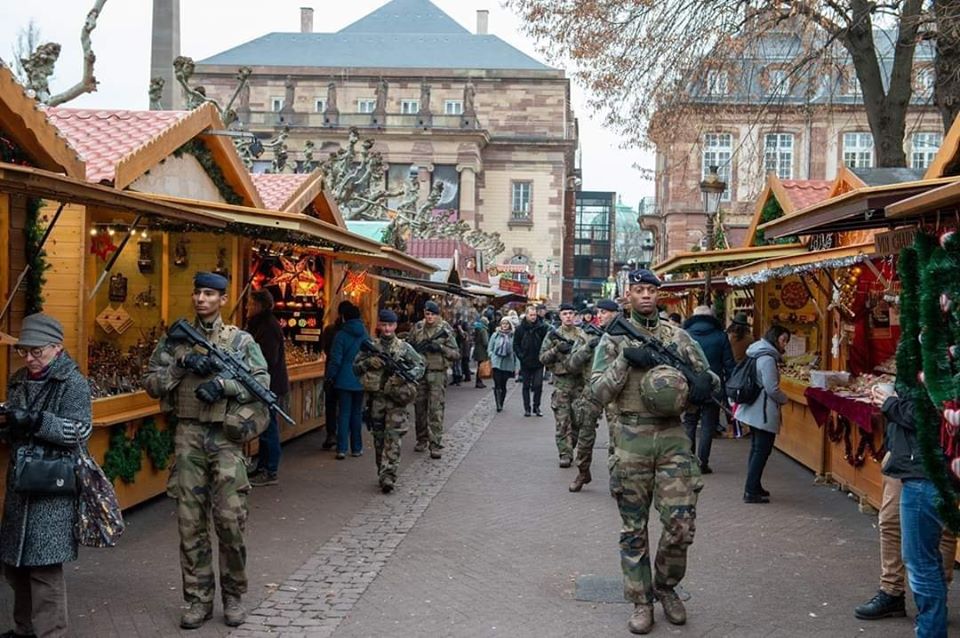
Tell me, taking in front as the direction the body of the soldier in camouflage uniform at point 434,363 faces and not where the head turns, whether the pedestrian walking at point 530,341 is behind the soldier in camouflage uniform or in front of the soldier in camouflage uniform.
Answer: behind

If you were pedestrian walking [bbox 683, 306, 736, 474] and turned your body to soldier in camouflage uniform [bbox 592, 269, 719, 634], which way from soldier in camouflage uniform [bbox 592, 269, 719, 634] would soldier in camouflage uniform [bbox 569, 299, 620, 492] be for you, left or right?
right

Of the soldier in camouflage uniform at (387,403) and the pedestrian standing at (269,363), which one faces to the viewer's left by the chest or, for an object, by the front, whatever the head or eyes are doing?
the pedestrian standing

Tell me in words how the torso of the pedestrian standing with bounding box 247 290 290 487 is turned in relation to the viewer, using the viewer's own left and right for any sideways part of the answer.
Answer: facing to the left of the viewer

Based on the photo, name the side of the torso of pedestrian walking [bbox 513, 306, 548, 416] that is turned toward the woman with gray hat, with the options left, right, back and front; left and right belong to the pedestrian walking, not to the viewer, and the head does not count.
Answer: front

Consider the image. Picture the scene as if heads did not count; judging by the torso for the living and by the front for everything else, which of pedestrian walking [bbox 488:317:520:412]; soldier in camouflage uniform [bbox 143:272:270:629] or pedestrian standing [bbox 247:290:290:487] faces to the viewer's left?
pedestrian standing [bbox 247:290:290:487]

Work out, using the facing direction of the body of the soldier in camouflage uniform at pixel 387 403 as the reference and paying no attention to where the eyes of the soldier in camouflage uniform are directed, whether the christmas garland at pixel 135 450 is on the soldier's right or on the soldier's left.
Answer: on the soldier's right

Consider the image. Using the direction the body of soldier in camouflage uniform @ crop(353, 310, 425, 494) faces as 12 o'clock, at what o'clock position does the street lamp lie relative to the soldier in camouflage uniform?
The street lamp is roughly at 7 o'clock from the soldier in camouflage uniform.

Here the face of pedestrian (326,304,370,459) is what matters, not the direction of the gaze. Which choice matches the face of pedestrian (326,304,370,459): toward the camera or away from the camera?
away from the camera
